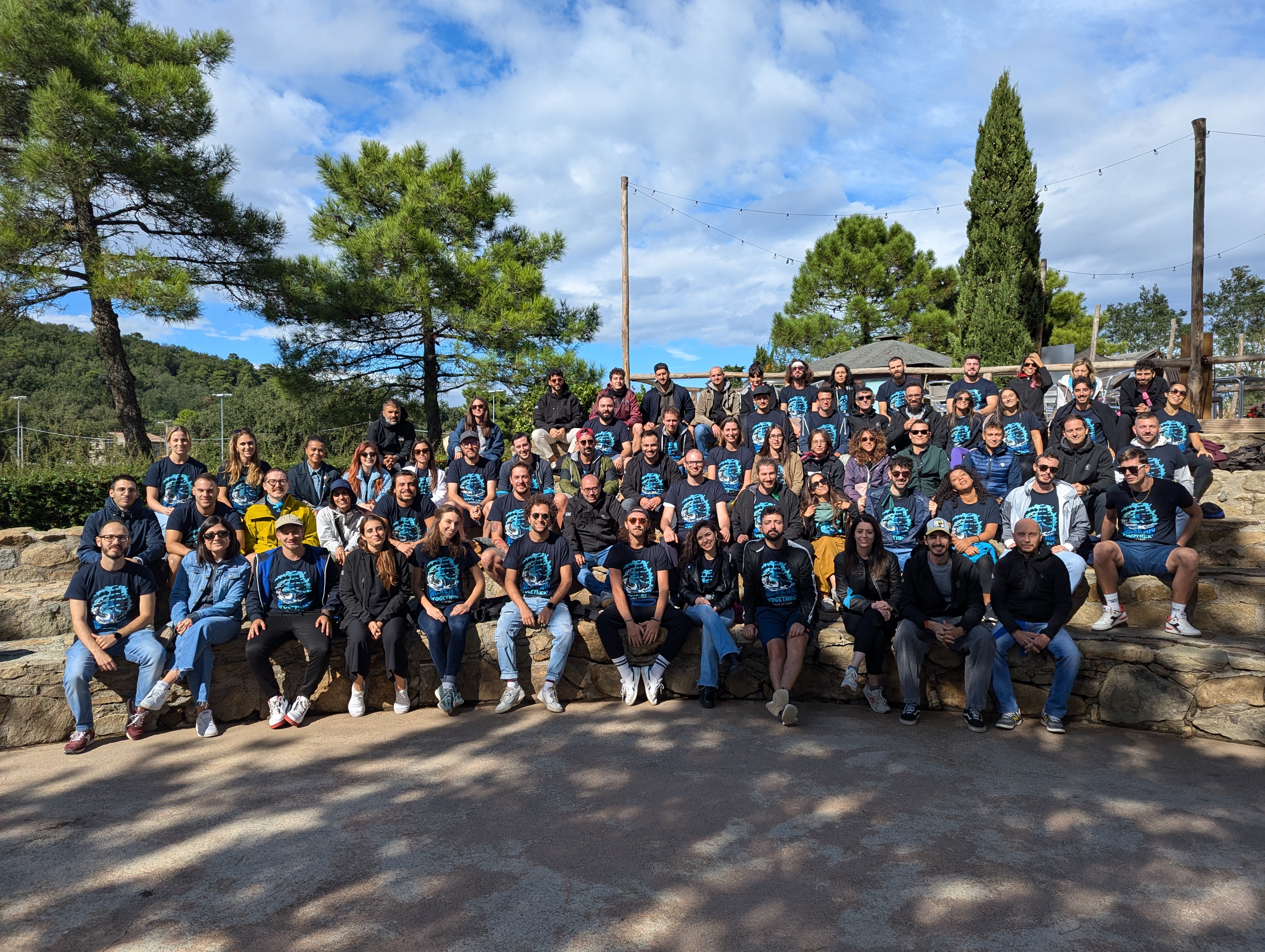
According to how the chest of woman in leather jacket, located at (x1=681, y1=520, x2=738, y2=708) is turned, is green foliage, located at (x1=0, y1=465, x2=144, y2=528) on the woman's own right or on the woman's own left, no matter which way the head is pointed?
on the woman's own right

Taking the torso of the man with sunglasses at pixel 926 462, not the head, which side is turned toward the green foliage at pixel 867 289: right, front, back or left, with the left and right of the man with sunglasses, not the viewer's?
back

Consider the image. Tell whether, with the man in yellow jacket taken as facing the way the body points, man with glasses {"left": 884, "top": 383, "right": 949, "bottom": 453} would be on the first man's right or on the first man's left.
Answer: on the first man's left

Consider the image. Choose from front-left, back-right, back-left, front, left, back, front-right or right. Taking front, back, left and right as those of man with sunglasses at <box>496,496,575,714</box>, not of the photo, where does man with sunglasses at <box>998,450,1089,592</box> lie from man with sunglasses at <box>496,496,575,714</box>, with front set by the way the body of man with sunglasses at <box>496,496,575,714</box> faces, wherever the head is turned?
left

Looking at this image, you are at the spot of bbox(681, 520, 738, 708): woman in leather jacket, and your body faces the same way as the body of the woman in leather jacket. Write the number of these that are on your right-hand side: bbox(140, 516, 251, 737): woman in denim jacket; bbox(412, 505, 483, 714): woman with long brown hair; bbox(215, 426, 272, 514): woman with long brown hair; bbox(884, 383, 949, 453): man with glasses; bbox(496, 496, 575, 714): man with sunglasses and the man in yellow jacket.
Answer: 5

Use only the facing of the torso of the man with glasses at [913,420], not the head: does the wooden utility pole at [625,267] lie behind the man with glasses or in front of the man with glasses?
behind

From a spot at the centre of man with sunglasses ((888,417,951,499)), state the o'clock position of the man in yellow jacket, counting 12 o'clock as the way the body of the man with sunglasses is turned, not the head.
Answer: The man in yellow jacket is roughly at 2 o'clock from the man with sunglasses.

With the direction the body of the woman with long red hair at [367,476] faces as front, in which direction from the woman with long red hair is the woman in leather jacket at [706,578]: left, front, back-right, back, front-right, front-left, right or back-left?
front-left

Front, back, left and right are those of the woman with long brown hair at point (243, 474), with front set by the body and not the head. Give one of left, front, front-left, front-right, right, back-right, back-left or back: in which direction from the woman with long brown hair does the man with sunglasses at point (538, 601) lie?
front-left

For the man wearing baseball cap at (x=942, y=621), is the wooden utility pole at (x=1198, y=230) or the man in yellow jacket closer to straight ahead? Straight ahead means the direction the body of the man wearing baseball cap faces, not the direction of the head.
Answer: the man in yellow jacket

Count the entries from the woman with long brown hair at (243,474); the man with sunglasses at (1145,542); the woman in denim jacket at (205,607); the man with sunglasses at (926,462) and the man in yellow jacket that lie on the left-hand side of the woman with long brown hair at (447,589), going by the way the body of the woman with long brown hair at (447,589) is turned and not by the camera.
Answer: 2
